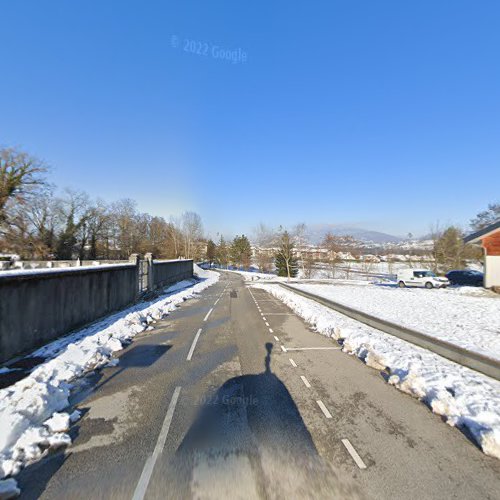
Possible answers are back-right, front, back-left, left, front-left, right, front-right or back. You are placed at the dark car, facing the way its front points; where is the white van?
back-right

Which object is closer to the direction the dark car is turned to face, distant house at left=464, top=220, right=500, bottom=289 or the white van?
the distant house

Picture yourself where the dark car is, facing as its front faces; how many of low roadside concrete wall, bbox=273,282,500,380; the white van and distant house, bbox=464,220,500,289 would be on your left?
0

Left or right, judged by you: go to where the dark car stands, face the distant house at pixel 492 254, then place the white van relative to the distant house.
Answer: right

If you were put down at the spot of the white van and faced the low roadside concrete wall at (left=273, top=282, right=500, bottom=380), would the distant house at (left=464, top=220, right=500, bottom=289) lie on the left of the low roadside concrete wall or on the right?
left
